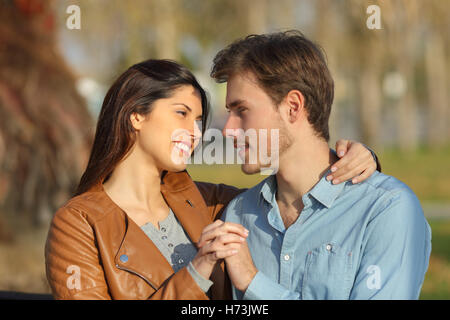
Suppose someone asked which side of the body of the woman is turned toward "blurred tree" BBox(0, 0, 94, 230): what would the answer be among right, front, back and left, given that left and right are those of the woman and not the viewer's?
back

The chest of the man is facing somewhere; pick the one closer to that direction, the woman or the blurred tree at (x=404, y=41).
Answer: the woman

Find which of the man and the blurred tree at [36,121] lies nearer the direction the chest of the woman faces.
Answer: the man

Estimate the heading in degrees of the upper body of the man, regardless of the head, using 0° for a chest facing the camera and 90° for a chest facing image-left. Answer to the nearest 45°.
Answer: approximately 45°

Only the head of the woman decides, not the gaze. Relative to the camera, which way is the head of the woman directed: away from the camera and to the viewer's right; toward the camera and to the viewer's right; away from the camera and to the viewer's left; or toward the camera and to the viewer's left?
toward the camera and to the viewer's right

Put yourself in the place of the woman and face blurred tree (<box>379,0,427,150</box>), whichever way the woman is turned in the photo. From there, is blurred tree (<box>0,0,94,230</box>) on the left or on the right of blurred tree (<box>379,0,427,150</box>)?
left

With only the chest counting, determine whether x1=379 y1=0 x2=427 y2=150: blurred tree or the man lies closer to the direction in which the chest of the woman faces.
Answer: the man

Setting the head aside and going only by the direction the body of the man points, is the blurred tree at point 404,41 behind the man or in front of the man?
behind

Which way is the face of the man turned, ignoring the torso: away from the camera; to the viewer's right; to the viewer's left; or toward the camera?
to the viewer's left

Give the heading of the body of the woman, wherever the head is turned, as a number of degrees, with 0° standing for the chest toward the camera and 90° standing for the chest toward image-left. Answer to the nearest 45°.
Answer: approximately 315°

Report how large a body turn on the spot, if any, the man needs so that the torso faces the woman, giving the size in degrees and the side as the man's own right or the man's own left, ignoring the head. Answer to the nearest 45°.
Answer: approximately 45° to the man's own right

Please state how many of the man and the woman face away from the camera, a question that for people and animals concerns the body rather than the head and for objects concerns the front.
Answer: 0
